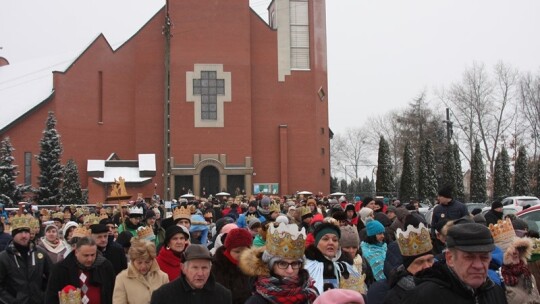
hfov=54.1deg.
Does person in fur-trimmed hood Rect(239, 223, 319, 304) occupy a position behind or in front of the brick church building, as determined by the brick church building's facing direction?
in front

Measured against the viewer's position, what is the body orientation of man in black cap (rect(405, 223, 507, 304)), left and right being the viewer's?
facing the viewer and to the right of the viewer

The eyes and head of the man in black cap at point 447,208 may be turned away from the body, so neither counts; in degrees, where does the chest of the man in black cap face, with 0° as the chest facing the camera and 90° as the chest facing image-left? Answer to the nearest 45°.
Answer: approximately 45°

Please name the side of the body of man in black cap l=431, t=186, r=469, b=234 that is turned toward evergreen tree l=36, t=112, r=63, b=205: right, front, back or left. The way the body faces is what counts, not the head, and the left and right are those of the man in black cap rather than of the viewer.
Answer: right

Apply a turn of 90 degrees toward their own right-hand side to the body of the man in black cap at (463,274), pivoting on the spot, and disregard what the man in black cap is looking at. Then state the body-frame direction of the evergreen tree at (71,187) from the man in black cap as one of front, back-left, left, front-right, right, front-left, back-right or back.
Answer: right

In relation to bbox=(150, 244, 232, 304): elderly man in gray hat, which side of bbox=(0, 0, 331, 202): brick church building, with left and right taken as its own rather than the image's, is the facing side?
front

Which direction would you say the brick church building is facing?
toward the camera

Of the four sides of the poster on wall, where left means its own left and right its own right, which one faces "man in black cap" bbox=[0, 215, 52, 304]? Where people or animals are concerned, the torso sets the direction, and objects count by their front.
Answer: front

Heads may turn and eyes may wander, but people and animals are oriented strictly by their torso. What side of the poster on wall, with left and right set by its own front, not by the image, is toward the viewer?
front

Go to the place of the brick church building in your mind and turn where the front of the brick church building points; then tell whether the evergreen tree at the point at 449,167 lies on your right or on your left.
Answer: on your left

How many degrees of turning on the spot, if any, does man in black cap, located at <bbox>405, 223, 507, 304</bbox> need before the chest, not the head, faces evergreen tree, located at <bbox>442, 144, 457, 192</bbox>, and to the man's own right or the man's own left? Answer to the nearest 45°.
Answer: approximately 135° to the man's own left

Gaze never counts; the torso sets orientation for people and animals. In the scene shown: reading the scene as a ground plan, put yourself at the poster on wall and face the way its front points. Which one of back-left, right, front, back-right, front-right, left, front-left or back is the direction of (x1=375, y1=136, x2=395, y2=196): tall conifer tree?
left
